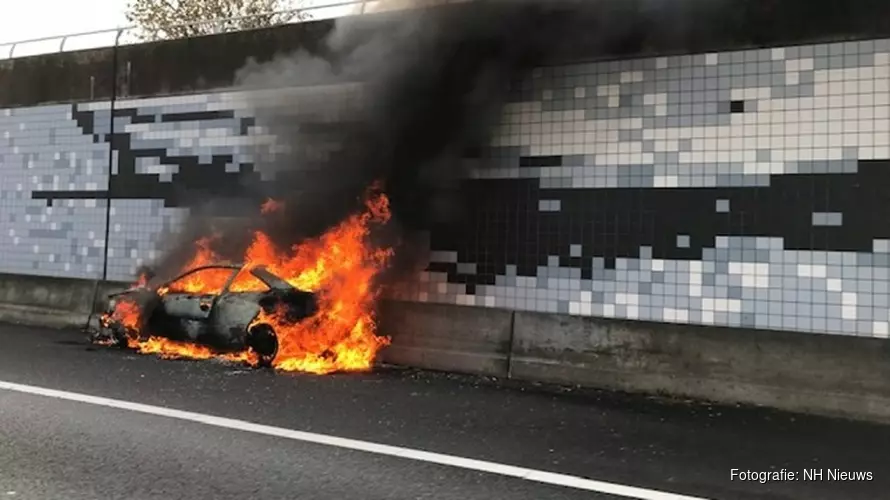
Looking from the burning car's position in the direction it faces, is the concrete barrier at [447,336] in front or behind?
behind

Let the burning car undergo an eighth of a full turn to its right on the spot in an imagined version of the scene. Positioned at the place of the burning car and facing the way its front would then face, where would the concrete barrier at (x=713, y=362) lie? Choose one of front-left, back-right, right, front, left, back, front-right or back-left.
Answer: back-right

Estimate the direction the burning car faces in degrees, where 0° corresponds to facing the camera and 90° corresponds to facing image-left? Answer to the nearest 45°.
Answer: approximately 135°

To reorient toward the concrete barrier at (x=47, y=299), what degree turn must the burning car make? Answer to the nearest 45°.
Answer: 0° — it already faces it
